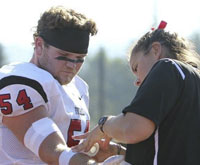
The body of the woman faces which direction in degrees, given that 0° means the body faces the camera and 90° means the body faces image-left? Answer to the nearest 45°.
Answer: approximately 90°
